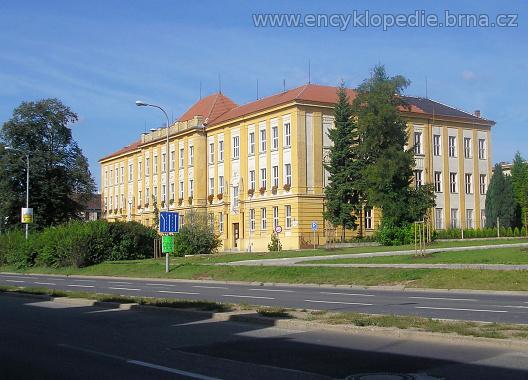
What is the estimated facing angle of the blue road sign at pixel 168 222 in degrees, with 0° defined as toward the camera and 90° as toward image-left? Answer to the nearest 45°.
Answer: approximately 0°
